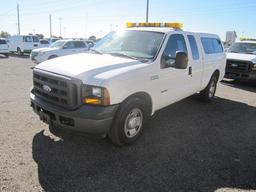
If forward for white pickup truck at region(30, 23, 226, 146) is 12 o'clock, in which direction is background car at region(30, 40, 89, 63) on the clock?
The background car is roughly at 4 o'clock from the white pickup truck.

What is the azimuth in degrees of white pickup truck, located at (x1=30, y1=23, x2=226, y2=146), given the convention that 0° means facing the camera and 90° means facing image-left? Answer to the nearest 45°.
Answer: approximately 45°

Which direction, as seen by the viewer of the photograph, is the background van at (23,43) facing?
facing away from the viewer and to the left of the viewer

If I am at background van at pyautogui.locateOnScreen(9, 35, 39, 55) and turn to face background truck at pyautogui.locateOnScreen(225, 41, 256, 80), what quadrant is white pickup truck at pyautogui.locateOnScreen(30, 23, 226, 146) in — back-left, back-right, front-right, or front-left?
front-right

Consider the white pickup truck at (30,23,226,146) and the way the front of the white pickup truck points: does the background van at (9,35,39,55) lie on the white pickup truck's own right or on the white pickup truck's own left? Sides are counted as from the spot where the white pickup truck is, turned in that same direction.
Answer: on the white pickup truck's own right

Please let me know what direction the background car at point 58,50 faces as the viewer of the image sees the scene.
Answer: facing the viewer and to the left of the viewer

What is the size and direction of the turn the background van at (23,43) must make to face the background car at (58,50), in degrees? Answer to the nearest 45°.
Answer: approximately 135° to its left

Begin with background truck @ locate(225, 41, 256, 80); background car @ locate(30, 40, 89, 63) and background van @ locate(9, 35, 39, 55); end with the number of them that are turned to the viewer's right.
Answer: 0

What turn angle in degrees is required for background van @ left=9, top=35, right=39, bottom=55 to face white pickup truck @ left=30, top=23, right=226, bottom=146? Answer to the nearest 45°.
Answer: approximately 135° to its left
